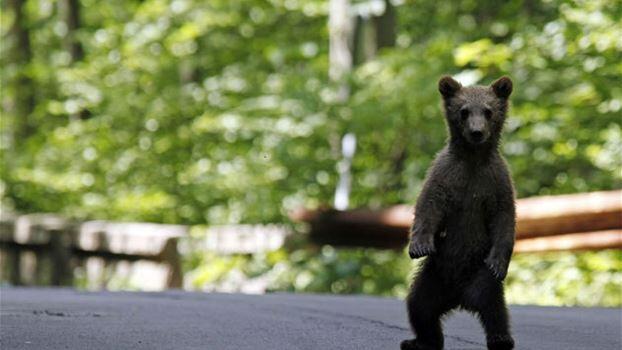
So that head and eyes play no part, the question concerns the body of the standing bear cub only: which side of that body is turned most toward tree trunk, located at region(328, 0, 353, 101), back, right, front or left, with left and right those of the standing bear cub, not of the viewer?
back

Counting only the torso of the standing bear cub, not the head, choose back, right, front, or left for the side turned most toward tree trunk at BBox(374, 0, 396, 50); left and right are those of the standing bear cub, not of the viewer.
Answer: back

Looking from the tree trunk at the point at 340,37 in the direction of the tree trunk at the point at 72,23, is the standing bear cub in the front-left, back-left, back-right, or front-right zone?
back-left

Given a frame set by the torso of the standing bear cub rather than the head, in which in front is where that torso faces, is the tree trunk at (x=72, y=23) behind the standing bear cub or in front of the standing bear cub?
behind

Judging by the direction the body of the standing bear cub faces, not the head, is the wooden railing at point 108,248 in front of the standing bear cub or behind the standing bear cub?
behind

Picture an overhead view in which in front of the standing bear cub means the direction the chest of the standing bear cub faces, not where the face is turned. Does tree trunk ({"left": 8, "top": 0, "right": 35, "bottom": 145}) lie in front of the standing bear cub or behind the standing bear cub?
behind

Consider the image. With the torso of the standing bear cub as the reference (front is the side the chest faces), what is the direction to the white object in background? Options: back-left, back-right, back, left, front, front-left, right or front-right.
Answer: back

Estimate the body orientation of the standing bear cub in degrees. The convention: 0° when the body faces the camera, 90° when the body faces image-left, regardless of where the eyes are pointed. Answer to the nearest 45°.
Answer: approximately 0°

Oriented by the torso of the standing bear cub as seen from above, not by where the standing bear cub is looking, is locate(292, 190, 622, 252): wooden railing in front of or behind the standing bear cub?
behind
